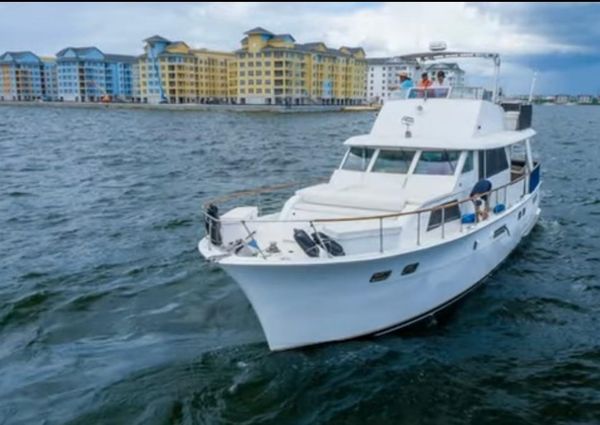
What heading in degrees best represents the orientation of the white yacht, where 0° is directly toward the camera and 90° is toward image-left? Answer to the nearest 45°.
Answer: approximately 45°
